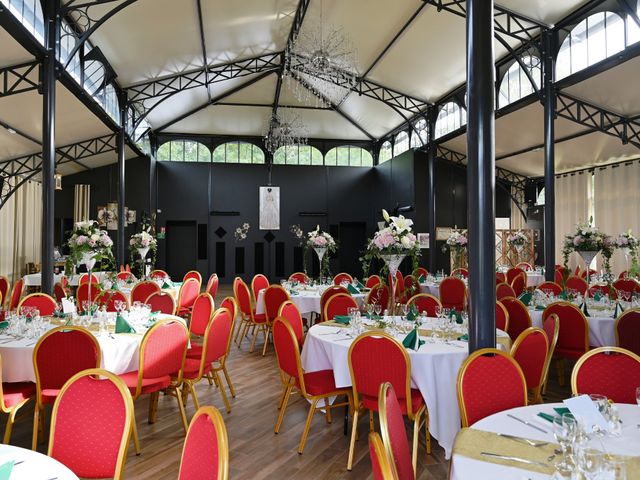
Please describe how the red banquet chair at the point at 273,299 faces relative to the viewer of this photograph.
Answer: facing away from the viewer and to the right of the viewer

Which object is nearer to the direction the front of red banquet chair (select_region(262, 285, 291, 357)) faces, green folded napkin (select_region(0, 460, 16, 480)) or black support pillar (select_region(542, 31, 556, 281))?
the black support pillar

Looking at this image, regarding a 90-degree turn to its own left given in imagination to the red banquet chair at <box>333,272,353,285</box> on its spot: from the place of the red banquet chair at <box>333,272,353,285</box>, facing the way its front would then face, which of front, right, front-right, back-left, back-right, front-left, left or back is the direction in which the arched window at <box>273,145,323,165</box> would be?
left

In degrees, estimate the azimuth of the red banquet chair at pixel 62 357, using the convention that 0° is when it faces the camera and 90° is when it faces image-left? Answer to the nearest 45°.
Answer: approximately 180°

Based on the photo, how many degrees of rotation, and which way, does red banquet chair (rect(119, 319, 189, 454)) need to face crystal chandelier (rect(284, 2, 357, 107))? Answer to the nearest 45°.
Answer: approximately 90° to its right

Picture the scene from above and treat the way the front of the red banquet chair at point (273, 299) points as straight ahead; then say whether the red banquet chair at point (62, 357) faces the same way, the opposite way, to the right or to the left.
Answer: to the left

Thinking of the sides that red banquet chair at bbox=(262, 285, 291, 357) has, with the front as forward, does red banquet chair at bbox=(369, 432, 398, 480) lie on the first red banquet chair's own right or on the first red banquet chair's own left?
on the first red banquet chair's own right

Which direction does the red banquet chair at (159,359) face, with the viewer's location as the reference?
facing away from the viewer and to the left of the viewer

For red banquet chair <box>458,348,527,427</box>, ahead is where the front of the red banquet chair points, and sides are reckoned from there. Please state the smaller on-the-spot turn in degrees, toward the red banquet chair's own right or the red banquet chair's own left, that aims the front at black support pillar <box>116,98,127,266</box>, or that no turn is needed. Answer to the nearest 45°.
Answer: approximately 180°

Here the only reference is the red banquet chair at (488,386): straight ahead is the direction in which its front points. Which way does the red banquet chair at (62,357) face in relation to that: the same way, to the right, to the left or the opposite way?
the opposite way

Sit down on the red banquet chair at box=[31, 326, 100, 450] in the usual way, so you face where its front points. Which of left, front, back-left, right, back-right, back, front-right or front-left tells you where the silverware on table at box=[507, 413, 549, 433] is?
back-right

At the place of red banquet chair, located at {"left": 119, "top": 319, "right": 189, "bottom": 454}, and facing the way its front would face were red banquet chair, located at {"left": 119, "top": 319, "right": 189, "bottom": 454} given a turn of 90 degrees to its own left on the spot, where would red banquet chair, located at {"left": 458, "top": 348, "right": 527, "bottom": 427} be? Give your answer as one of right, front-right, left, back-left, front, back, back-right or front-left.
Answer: left
